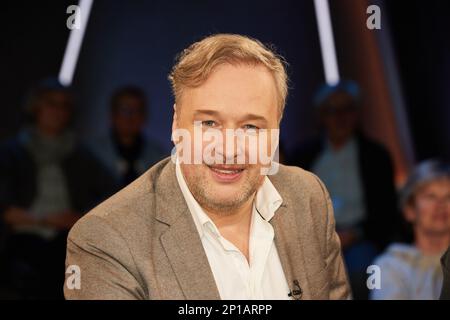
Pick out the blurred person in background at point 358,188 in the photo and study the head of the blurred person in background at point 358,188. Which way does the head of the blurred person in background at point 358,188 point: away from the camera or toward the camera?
toward the camera

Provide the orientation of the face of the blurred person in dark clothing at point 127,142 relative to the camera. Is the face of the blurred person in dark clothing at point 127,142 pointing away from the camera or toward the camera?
toward the camera

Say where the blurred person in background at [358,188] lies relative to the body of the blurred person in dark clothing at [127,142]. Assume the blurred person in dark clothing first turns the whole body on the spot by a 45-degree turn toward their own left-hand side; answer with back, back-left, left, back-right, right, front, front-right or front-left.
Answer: front-left

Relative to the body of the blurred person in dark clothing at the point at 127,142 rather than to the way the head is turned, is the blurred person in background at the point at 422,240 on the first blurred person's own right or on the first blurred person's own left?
on the first blurred person's own left

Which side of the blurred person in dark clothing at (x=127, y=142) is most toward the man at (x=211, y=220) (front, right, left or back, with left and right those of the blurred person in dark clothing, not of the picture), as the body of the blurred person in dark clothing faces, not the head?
front

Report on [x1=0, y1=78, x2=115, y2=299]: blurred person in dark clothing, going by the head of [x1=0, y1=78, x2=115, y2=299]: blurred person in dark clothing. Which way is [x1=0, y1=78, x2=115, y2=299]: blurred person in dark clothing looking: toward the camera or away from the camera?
toward the camera

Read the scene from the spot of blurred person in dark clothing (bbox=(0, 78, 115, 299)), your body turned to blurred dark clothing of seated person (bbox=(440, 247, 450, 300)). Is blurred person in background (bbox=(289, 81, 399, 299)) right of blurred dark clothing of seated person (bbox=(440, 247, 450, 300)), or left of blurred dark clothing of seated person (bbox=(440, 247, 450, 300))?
left

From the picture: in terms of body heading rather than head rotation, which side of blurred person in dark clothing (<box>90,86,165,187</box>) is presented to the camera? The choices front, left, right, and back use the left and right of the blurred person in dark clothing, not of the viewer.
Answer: front
